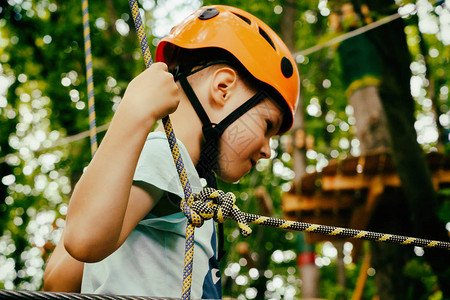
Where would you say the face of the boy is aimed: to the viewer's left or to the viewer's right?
to the viewer's right

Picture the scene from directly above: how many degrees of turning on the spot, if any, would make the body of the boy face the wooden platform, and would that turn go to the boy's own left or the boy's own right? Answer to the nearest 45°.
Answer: approximately 45° to the boy's own left

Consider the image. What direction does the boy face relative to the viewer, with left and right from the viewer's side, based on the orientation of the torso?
facing to the right of the viewer
